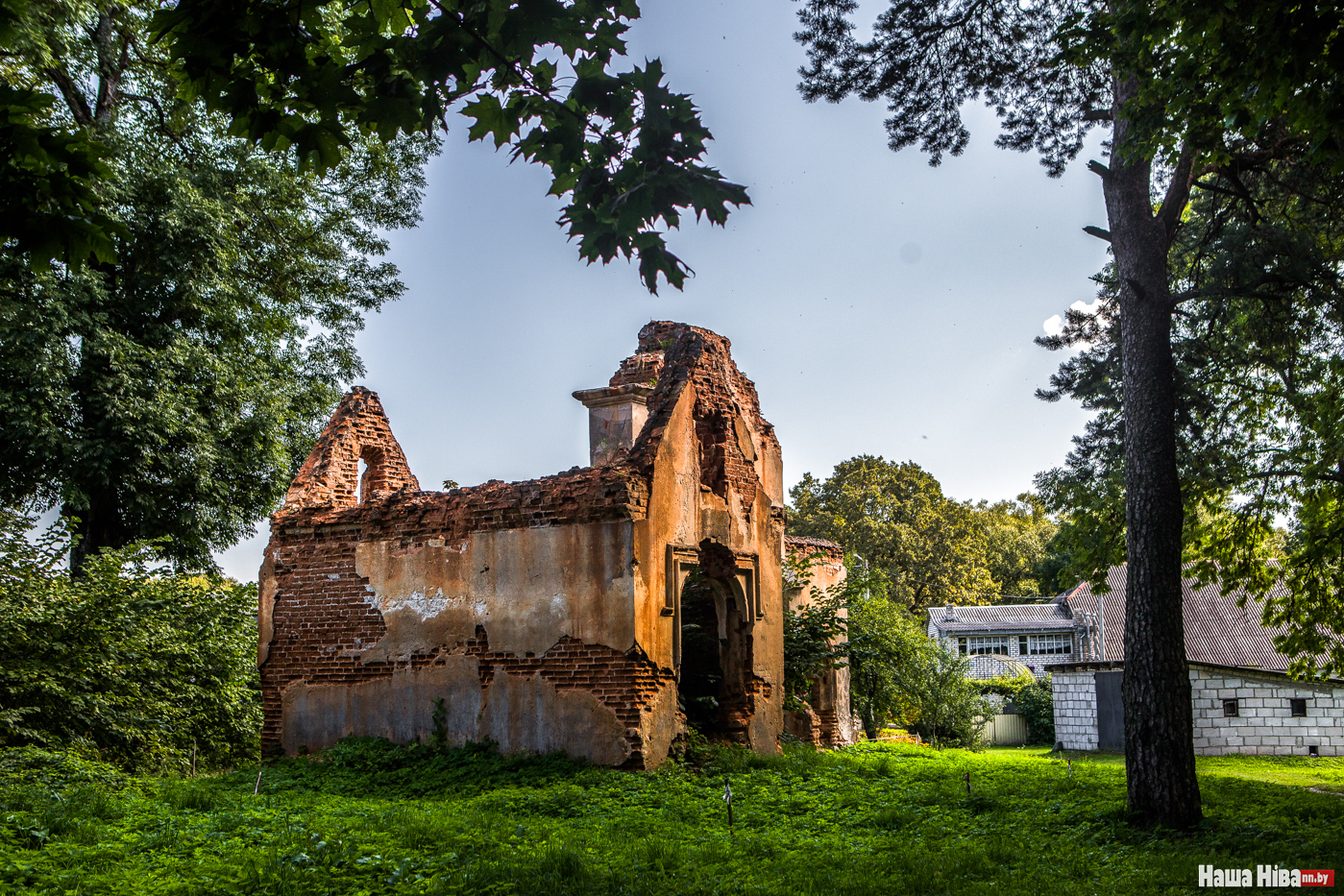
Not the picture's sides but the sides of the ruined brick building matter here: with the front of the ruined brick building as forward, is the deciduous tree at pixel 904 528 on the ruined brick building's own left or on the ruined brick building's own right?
on the ruined brick building's own left

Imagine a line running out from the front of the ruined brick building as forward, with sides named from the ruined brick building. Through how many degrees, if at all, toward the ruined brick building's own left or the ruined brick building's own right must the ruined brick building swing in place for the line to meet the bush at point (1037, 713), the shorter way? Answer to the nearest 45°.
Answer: approximately 90° to the ruined brick building's own left

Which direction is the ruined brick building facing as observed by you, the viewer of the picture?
facing the viewer and to the right of the viewer

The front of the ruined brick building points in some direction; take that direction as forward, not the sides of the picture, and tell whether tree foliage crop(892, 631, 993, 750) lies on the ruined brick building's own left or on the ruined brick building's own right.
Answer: on the ruined brick building's own left

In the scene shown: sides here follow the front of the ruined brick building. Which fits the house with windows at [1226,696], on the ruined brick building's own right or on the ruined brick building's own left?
on the ruined brick building's own left
